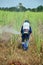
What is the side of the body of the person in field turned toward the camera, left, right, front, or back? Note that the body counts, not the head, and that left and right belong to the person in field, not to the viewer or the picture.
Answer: back
